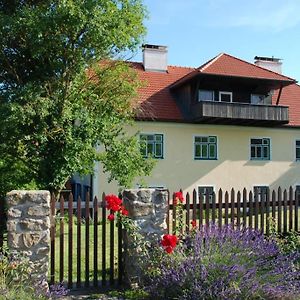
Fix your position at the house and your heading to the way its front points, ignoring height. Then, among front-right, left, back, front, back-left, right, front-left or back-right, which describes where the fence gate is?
front

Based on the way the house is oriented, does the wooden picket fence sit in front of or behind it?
in front

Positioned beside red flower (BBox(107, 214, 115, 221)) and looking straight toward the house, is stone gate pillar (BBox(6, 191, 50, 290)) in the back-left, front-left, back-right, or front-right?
back-left

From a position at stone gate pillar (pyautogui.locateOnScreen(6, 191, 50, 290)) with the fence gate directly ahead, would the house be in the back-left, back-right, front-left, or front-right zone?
front-left

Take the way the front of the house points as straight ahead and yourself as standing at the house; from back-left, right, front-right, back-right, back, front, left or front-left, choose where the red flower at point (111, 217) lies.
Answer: front

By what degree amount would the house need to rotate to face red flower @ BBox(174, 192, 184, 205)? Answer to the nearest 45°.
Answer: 0° — it already faces it

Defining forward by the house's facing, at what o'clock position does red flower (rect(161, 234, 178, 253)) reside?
The red flower is roughly at 12 o'clock from the house.

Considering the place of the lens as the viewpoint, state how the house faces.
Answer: facing the viewer

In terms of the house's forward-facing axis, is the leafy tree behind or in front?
in front

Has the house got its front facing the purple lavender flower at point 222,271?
yes

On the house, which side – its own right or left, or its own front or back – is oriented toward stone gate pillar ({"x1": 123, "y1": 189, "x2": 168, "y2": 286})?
front
